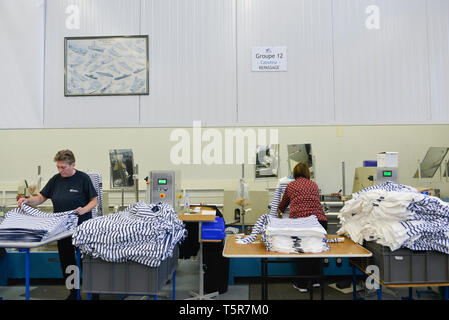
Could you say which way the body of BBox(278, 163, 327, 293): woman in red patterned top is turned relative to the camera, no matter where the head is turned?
away from the camera

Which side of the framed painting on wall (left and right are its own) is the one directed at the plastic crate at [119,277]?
front

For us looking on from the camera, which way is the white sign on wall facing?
facing the viewer

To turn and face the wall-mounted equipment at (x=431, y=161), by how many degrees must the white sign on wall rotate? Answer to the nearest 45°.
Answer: approximately 90° to its left

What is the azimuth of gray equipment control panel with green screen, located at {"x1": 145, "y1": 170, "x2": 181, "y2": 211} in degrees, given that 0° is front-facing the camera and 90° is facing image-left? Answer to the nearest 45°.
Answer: approximately 0°

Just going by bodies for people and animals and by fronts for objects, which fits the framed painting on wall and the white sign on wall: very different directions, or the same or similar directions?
same or similar directions

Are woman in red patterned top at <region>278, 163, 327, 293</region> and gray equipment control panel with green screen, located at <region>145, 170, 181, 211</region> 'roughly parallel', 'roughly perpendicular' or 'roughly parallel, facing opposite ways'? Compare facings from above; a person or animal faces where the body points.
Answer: roughly parallel, facing opposite ways

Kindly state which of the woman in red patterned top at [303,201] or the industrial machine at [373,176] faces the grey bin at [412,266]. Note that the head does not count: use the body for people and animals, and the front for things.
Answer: the industrial machine

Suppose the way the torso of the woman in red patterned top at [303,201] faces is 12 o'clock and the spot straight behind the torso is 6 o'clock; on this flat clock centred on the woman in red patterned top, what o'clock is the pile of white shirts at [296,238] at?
The pile of white shirts is roughly at 6 o'clock from the woman in red patterned top.

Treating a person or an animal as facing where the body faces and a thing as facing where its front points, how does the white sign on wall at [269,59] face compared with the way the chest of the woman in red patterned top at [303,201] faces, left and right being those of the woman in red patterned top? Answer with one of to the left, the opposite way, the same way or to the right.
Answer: the opposite way

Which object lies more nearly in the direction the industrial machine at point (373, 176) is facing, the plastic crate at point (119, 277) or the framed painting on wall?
the plastic crate

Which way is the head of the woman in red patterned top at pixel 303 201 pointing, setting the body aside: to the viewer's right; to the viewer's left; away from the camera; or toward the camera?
away from the camera

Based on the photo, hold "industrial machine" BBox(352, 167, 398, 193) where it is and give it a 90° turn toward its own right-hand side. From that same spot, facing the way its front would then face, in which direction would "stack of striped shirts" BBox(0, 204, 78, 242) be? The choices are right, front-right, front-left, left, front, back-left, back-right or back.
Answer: front-left

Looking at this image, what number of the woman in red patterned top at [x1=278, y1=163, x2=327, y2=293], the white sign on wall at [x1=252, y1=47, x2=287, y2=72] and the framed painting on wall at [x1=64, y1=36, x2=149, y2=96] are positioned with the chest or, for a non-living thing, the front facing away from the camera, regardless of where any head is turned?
1

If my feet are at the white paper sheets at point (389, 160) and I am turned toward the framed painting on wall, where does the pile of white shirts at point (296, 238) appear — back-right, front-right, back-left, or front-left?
front-left

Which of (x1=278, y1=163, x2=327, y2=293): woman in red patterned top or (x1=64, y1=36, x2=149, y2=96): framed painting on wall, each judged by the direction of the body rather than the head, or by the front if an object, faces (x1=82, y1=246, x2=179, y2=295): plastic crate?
the framed painting on wall

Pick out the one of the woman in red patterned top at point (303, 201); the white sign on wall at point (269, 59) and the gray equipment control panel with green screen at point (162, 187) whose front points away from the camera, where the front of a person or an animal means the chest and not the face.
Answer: the woman in red patterned top
